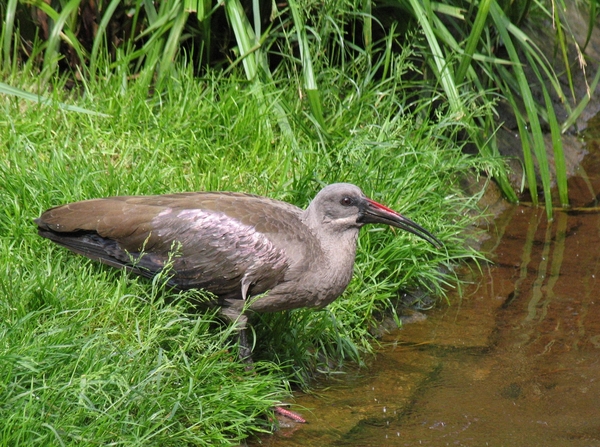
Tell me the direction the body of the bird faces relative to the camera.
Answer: to the viewer's right
